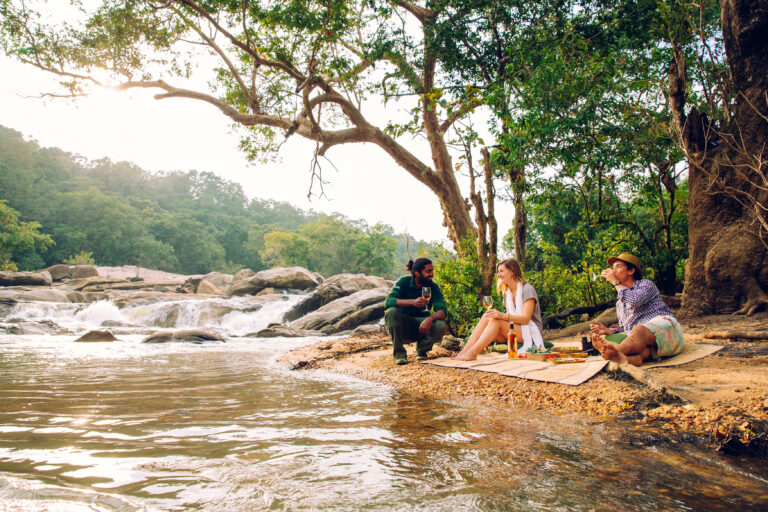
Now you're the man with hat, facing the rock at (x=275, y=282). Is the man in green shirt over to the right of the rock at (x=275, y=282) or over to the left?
left

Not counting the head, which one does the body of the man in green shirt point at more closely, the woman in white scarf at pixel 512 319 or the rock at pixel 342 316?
the woman in white scarf

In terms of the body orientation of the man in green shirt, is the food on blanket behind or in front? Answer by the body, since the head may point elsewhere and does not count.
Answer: in front

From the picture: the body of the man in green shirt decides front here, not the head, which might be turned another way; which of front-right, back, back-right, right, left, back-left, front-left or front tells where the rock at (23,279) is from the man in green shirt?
back

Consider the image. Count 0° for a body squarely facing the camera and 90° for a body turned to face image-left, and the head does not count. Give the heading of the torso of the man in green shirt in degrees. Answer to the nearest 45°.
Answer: approximately 315°

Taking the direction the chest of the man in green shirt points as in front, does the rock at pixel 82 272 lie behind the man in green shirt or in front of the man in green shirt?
behind

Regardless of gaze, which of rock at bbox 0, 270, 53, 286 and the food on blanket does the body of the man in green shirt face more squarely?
the food on blanket

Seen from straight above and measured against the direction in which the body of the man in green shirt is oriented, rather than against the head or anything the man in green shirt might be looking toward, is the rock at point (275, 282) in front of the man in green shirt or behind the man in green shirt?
behind

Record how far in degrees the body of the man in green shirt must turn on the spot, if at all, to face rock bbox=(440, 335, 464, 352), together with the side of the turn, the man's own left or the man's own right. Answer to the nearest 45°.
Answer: approximately 90° to the man's own left
